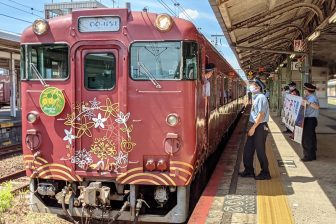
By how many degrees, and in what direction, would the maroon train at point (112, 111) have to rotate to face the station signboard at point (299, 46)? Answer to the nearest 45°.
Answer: approximately 180°

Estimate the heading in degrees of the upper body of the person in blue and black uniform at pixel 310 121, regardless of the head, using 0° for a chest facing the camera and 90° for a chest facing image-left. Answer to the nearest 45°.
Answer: approximately 90°

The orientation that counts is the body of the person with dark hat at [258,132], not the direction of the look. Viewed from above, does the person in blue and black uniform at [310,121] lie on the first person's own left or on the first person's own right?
on the first person's own right

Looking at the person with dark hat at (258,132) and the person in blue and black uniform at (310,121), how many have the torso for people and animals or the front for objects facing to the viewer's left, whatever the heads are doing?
2

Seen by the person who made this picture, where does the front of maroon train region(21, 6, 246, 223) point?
facing the viewer and to the left of the viewer

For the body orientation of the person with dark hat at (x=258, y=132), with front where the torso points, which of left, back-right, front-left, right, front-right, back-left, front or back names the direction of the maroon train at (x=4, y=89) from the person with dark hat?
front-right

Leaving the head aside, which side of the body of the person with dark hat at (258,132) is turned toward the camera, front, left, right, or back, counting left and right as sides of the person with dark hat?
left

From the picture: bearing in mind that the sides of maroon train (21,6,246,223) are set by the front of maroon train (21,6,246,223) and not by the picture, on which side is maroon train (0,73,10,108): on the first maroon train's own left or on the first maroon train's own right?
on the first maroon train's own right

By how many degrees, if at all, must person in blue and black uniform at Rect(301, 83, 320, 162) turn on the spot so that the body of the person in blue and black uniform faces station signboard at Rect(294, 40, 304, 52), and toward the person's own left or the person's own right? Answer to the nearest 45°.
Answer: approximately 90° to the person's own right

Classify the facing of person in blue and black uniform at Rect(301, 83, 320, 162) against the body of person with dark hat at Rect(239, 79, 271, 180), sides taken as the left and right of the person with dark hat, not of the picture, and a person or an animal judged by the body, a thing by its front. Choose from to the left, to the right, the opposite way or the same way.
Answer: the same way
